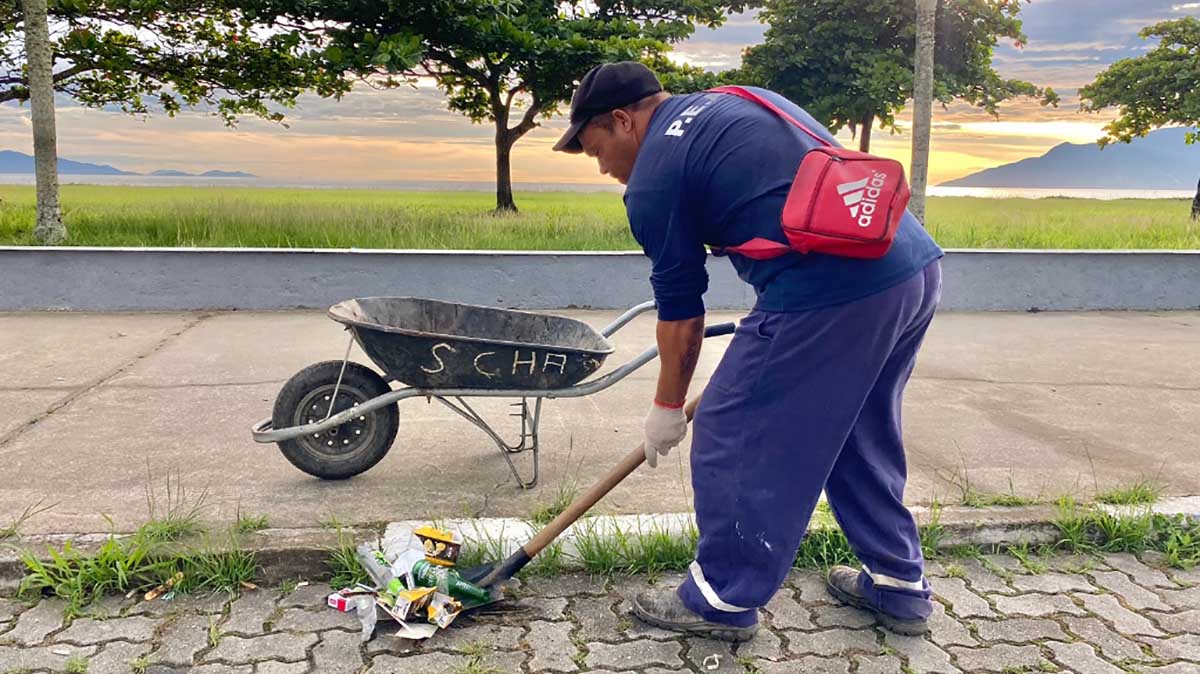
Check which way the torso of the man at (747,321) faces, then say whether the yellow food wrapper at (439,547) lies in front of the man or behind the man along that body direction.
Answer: in front

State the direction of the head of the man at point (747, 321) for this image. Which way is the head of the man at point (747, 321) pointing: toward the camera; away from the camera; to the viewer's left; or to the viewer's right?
to the viewer's left

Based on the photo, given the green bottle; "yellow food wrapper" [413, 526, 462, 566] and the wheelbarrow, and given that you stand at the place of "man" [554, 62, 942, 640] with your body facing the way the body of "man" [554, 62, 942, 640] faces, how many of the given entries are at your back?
0

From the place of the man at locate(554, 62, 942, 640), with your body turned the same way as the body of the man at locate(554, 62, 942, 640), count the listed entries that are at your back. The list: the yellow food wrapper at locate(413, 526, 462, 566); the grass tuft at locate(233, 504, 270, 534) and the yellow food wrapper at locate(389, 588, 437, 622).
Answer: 0

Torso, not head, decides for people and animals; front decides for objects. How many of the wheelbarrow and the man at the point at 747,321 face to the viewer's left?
2

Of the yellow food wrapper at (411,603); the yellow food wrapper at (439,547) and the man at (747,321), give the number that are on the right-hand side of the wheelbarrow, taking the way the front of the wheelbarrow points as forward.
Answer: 0

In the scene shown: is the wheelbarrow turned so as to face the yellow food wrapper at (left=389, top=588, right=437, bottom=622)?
no

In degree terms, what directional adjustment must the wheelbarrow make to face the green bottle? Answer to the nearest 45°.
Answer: approximately 90° to its left

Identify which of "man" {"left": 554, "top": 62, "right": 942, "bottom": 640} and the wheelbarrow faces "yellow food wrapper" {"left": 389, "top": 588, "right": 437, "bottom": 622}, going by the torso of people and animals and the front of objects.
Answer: the man

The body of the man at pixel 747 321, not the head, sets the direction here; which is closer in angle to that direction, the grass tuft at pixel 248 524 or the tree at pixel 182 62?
the grass tuft

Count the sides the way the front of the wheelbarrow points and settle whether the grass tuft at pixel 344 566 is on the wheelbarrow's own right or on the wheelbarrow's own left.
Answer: on the wheelbarrow's own left

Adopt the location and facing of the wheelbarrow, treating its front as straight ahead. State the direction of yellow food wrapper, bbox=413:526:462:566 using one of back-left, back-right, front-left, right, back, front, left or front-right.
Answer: left

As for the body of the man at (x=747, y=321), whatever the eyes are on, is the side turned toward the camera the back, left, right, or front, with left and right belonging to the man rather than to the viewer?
left

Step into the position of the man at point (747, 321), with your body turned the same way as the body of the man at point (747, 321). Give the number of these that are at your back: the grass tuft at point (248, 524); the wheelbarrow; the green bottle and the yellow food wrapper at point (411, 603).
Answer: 0

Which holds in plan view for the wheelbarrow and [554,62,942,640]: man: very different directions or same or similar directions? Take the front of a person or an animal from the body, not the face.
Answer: same or similar directions

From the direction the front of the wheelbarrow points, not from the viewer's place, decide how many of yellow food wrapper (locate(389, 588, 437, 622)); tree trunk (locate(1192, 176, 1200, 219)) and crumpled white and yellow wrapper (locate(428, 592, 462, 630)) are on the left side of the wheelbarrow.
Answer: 2

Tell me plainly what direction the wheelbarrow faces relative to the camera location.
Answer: facing to the left of the viewer

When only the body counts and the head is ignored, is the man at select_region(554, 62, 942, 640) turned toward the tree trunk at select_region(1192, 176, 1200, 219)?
no
